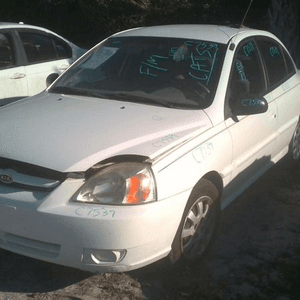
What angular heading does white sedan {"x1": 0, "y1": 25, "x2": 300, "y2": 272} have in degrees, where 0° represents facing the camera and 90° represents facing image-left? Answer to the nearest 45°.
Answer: approximately 45°

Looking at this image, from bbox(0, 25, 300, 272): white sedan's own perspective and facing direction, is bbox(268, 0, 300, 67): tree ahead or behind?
behind

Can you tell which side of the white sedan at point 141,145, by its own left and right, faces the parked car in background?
right
